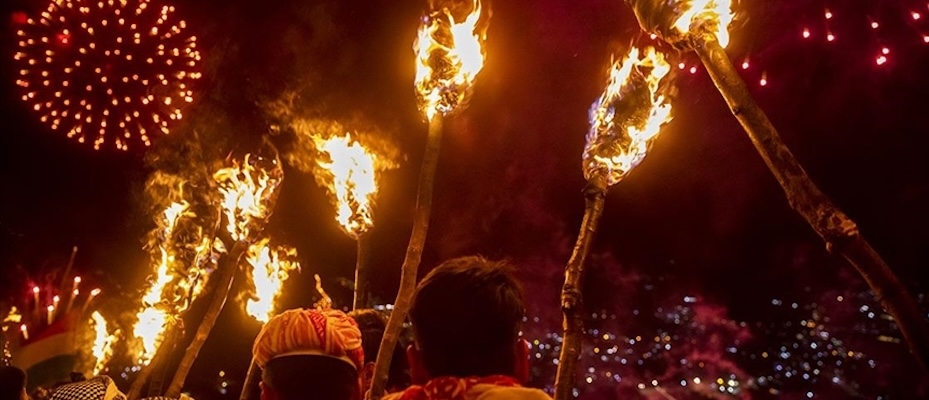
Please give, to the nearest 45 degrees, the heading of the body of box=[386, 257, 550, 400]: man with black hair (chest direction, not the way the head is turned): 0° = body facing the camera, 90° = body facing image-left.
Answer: approximately 180°

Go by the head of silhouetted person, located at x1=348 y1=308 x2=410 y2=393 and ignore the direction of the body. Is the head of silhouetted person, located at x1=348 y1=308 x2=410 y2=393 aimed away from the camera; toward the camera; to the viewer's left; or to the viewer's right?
away from the camera

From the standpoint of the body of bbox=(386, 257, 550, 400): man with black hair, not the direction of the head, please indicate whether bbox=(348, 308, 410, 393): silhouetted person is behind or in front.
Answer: in front

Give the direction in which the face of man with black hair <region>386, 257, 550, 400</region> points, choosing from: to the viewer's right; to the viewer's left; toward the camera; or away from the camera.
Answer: away from the camera

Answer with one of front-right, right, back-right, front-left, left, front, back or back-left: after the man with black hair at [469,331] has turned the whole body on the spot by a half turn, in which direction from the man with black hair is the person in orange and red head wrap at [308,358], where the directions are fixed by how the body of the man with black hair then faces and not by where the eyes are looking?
back-right

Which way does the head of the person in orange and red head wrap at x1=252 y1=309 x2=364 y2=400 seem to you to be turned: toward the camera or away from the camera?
away from the camera
